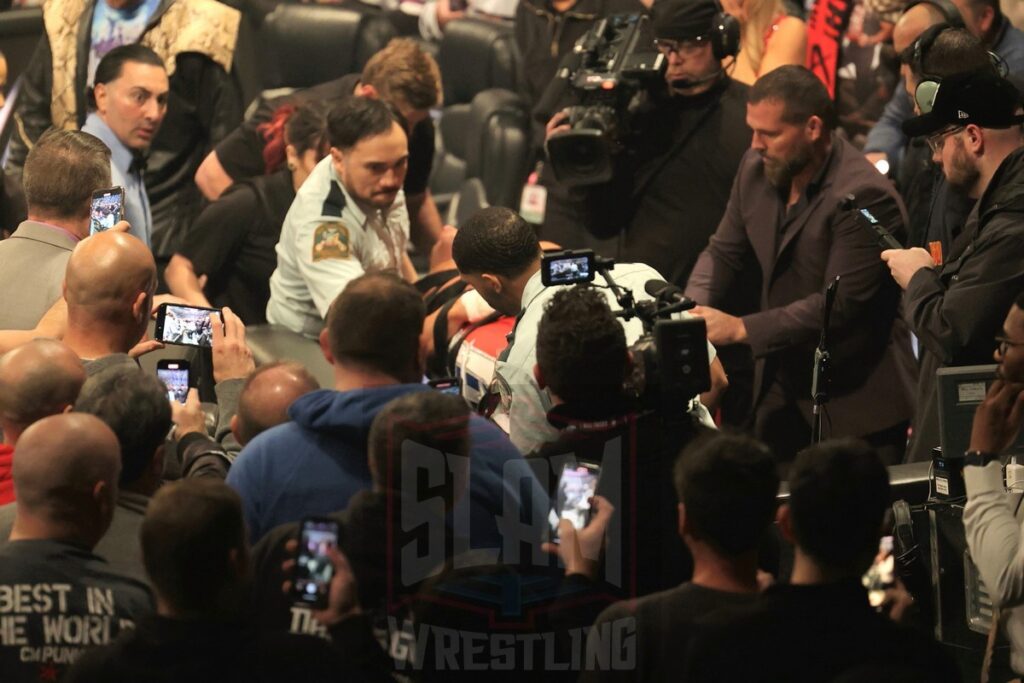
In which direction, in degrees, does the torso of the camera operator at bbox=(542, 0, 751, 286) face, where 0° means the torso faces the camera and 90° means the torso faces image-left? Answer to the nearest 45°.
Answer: approximately 45°

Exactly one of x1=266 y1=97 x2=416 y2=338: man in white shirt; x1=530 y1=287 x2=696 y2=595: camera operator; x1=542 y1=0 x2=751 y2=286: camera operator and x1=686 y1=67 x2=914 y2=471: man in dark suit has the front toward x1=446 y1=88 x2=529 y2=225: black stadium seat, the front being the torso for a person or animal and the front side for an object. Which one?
x1=530 y1=287 x2=696 y2=595: camera operator

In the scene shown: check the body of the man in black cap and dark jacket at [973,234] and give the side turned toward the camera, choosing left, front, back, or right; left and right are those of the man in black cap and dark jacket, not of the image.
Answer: left

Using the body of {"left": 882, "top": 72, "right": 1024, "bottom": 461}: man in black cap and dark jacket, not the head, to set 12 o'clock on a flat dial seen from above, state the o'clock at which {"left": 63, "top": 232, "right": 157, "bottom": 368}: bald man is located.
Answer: The bald man is roughly at 11 o'clock from the man in black cap and dark jacket.

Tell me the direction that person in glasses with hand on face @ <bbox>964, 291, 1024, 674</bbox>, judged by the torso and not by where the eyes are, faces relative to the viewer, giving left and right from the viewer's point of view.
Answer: facing to the left of the viewer

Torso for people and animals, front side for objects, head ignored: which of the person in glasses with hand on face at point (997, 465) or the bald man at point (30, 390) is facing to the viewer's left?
the person in glasses with hand on face

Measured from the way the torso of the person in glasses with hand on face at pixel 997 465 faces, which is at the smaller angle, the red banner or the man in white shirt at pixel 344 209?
the man in white shirt

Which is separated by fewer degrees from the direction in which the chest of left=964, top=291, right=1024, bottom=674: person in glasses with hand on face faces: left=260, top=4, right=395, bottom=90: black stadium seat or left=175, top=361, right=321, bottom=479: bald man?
the bald man

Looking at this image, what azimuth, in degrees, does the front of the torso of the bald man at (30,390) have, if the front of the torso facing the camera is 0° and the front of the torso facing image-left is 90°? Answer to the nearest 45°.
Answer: approximately 225°

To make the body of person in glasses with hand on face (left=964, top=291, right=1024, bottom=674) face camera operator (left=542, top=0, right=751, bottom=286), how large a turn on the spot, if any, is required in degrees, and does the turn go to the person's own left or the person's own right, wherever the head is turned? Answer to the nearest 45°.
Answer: approximately 45° to the person's own right

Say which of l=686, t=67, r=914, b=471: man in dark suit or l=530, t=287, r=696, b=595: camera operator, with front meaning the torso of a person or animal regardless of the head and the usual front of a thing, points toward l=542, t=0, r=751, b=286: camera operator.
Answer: l=530, t=287, r=696, b=595: camera operator

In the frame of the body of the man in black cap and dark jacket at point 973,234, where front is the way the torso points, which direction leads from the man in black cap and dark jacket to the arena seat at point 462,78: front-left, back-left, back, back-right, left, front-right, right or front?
front-right

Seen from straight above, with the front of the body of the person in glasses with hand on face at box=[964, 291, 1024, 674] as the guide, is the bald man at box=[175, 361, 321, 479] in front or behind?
in front

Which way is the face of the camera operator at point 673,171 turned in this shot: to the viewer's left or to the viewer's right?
to the viewer's left

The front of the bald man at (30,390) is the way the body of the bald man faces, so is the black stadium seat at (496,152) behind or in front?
in front

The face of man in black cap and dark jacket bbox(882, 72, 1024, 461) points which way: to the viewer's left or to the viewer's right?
to the viewer's left
